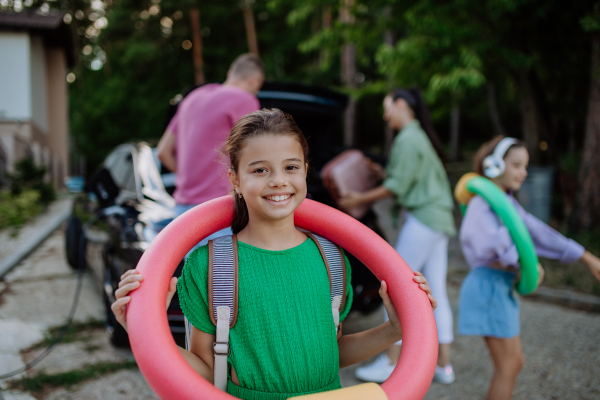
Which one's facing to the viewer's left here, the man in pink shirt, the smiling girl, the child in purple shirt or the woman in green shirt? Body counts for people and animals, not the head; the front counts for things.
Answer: the woman in green shirt

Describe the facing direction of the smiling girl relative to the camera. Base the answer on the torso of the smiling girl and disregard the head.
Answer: toward the camera

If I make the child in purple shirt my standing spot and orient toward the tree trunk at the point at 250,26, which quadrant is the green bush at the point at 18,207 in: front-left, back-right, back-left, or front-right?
front-left

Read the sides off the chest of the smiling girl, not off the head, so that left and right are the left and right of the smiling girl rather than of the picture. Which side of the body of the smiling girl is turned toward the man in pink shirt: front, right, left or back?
back

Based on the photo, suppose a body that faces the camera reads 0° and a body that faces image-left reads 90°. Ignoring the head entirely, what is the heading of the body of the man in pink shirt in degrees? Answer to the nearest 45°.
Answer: approximately 225°

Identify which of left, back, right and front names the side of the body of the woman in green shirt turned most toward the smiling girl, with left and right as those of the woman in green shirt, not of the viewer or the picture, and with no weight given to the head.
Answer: left

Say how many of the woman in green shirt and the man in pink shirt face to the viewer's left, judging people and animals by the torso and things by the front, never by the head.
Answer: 1

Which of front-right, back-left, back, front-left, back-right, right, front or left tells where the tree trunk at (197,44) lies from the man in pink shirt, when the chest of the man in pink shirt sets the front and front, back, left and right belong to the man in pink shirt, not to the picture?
front-left

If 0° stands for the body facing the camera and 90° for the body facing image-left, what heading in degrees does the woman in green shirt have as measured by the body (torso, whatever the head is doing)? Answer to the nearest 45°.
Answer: approximately 90°

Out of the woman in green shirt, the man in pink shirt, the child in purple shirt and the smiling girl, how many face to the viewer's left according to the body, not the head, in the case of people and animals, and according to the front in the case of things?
1

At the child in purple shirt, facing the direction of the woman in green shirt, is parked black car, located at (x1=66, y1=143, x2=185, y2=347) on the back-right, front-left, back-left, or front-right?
front-left

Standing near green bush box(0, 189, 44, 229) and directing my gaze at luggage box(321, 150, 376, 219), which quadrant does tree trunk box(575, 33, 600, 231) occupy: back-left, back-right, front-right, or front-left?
front-left
